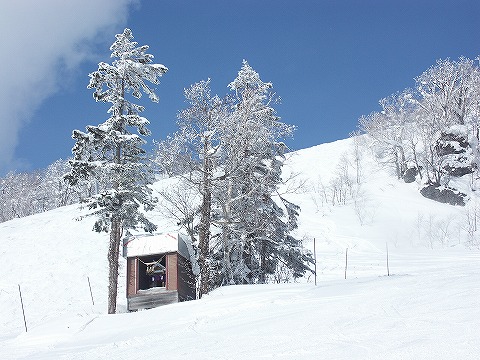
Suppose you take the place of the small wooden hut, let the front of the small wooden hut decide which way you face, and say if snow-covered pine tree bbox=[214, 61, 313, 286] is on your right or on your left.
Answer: on your left

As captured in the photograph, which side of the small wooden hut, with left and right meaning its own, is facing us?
front
